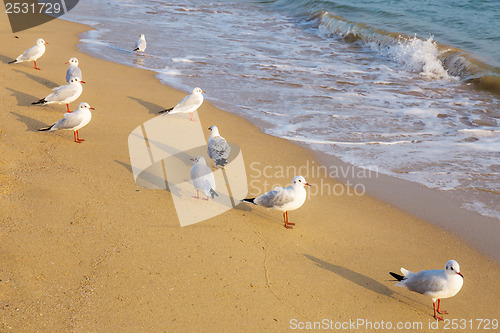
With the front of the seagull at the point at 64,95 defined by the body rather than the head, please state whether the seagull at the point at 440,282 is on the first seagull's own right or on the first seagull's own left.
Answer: on the first seagull's own right

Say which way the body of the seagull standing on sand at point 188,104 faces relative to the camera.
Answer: to the viewer's right

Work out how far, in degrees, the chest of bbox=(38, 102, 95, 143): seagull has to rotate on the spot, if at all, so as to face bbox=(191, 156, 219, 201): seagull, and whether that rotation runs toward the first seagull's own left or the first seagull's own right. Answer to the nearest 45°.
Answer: approximately 45° to the first seagull's own right

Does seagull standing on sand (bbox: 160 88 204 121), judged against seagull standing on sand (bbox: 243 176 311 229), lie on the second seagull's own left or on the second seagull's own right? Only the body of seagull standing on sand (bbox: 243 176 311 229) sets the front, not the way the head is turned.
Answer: on the second seagull's own left

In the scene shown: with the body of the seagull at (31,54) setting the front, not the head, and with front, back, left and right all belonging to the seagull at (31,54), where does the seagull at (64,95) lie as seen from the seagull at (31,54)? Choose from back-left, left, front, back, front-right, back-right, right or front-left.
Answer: right

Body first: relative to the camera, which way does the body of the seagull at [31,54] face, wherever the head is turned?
to the viewer's right

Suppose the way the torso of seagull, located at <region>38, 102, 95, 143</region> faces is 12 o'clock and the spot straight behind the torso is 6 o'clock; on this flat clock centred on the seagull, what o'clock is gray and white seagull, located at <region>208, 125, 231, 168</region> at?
The gray and white seagull is roughly at 1 o'clock from the seagull.

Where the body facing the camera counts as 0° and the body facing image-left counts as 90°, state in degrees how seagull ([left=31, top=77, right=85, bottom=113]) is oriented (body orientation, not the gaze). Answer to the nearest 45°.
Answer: approximately 270°

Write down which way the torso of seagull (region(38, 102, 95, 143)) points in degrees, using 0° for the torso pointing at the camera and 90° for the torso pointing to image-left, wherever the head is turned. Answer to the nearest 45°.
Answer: approximately 270°
